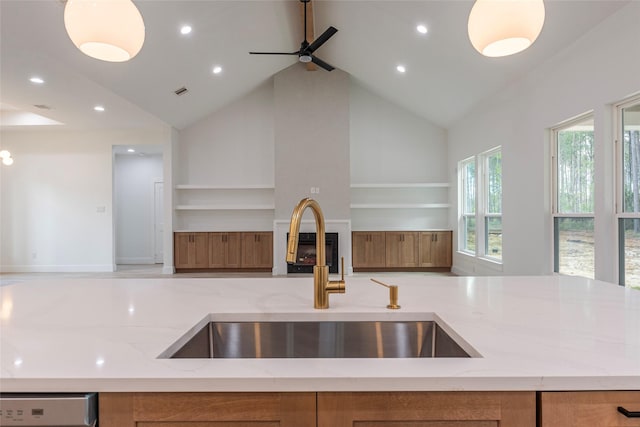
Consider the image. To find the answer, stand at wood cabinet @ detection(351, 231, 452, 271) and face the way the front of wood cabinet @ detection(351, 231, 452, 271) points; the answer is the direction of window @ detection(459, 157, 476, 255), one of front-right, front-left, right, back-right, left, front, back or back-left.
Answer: left

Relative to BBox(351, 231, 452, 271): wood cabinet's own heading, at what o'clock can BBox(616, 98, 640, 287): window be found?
The window is roughly at 11 o'clock from the wood cabinet.

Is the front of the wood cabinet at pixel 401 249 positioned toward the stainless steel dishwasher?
yes

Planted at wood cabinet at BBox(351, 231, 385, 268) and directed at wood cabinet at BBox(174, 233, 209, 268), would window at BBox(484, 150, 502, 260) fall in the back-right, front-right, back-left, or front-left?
back-left

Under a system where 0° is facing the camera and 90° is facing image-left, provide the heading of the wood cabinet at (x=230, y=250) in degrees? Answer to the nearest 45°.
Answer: approximately 0°

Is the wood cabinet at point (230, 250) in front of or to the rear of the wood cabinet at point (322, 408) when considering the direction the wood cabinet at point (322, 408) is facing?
to the rear

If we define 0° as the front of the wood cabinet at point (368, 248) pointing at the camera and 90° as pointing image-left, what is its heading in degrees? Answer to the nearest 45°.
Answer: approximately 0°

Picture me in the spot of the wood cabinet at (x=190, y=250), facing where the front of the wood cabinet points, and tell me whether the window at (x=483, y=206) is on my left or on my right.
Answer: on my left

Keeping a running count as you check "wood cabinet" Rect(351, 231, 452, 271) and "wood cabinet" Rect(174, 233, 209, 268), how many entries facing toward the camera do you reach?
2
